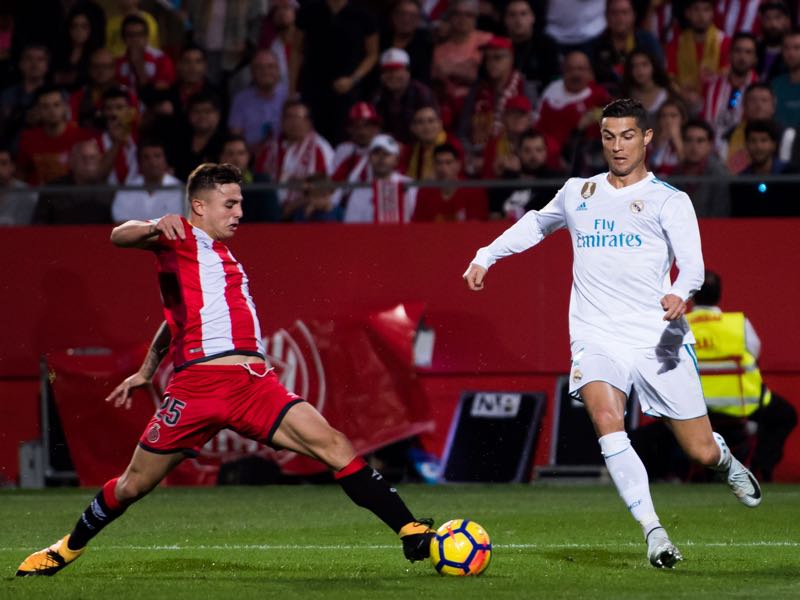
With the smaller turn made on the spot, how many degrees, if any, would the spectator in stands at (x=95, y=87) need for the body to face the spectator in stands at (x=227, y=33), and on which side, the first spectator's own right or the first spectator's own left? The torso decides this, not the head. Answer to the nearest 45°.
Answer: approximately 90° to the first spectator's own left

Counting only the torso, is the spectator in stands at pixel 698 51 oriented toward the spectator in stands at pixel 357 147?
no

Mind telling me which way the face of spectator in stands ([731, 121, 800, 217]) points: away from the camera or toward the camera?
toward the camera

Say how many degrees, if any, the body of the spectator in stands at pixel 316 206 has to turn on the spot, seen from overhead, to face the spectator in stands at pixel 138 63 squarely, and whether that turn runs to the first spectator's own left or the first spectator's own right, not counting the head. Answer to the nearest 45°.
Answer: approximately 135° to the first spectator's own right

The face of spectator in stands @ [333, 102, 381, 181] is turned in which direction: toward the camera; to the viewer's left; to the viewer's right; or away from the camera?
toward the camera

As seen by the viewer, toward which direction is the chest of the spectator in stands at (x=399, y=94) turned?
toward the camera

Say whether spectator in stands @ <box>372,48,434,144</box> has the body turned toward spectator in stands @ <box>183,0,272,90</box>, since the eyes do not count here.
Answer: no

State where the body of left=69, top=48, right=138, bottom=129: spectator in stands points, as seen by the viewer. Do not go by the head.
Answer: toward the camera

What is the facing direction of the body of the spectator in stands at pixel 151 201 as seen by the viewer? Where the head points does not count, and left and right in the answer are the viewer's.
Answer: facing the viewer

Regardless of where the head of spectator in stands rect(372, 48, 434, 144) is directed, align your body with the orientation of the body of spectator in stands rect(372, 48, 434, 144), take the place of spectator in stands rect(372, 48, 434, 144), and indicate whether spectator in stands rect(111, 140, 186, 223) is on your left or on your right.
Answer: on your right

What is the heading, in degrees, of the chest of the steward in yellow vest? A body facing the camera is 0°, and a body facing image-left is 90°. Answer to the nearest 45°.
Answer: approximately 225°

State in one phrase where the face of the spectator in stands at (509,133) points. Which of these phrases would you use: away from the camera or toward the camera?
toward the camera

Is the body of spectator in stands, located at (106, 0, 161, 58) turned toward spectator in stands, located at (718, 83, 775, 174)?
no

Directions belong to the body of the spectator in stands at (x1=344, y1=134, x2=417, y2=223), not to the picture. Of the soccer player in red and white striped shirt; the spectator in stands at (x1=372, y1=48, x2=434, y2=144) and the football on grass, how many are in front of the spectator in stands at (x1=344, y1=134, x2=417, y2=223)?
2

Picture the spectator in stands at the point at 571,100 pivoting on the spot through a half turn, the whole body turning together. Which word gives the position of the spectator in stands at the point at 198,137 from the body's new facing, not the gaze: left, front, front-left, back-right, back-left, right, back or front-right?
left

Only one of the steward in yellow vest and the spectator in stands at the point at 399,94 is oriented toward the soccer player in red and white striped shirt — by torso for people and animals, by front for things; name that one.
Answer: the spectator in stands

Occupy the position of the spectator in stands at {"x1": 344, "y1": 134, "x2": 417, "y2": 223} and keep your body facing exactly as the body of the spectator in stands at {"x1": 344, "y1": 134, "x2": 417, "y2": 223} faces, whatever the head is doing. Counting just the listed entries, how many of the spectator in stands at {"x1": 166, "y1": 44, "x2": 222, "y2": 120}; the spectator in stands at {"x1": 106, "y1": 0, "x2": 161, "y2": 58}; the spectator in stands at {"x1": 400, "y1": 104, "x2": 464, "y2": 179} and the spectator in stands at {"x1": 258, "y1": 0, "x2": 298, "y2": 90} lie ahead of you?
0

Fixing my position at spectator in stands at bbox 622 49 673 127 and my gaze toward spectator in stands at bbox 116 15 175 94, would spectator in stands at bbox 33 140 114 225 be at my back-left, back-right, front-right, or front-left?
front-left

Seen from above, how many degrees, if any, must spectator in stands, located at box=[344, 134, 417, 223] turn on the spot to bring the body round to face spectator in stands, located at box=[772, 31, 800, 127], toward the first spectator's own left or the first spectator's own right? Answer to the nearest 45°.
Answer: approximately 90° to the first spectator's own left
